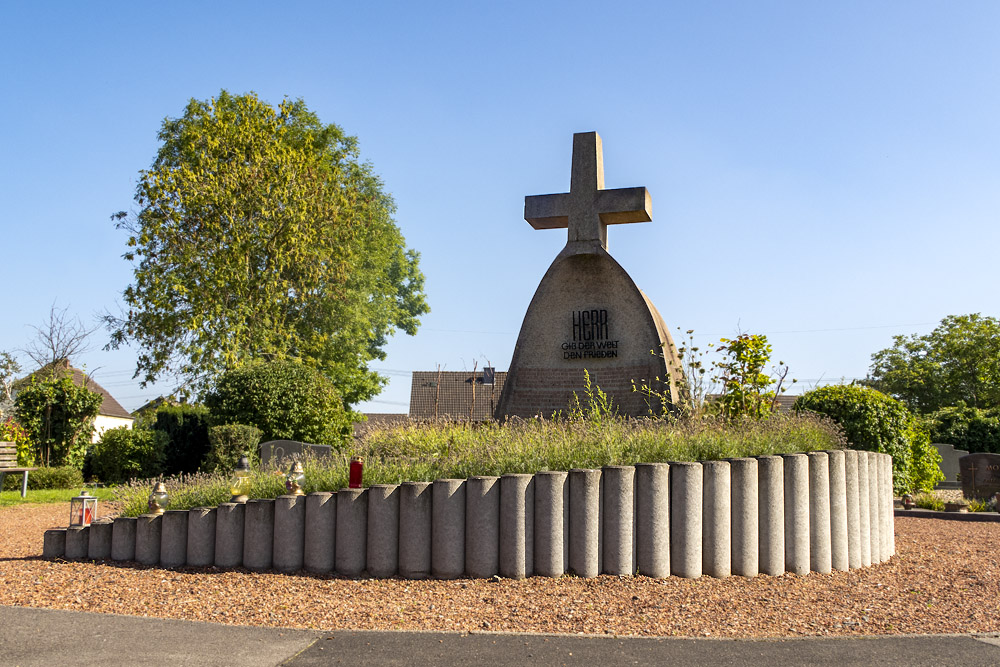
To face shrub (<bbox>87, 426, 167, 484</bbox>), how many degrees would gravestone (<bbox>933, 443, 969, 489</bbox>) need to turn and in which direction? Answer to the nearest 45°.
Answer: approximately 45° to its right

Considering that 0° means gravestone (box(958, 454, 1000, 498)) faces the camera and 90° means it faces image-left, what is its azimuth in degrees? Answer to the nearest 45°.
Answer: approximately 0°

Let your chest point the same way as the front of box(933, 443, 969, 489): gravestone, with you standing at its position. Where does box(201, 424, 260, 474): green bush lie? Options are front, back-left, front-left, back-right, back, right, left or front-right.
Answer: front-right

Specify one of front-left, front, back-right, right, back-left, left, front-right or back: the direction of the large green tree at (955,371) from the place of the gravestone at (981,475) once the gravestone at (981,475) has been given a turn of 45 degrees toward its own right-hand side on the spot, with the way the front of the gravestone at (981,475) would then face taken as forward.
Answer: back-right

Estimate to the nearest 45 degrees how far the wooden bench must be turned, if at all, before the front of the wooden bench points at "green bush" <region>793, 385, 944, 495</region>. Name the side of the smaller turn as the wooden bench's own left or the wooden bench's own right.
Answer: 0° — it already faces it

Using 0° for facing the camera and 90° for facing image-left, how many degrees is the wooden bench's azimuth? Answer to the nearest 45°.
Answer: approximately 315°

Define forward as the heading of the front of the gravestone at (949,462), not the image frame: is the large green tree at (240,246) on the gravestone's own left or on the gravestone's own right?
on the gravestone's own right

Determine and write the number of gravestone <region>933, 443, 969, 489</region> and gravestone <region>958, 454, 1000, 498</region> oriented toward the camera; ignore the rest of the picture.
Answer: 2
